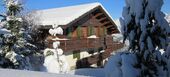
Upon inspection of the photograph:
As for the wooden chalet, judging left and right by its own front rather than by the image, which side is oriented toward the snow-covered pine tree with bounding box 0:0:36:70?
right

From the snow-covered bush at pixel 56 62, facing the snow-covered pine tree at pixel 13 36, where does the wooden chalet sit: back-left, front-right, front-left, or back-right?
back-right

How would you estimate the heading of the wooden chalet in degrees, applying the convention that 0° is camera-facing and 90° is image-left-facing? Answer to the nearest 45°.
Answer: approximately 315°
